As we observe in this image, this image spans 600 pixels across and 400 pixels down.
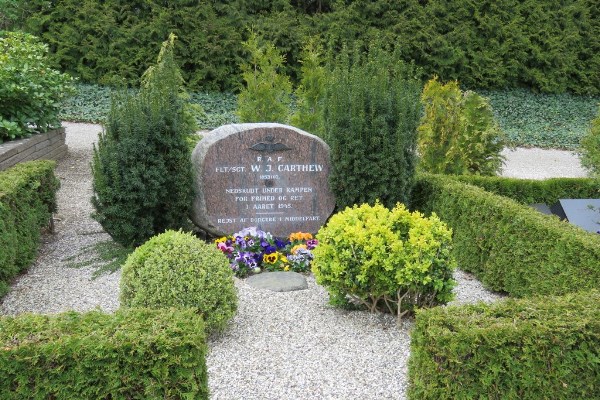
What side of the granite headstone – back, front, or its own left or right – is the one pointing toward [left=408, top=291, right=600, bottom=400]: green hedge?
front

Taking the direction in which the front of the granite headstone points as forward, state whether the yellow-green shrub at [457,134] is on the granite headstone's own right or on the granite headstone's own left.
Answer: on the granite headstone's own left

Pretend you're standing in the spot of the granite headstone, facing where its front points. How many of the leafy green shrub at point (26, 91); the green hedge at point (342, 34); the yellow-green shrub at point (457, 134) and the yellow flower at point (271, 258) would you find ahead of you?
1

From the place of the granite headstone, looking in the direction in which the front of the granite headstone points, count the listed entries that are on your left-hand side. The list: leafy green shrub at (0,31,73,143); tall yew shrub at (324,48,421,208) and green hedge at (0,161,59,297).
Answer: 1

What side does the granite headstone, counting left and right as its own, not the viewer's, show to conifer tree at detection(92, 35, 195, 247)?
right

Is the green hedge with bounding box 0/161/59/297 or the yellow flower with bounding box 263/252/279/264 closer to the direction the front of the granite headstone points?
the yellow flower

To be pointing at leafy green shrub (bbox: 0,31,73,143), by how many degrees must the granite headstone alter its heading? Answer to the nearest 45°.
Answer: approximately 135° to its right

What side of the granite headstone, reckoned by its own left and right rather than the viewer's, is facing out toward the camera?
front

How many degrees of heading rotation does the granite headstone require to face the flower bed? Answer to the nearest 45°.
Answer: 0° — it already faces it

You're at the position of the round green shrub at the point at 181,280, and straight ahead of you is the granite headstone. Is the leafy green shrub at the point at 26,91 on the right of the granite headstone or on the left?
left

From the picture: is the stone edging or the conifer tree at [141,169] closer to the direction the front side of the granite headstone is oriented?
the conifer tree

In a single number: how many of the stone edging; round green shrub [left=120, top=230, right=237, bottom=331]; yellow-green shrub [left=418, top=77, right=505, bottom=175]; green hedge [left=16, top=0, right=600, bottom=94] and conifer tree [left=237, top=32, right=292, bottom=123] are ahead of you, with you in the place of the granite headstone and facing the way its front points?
1

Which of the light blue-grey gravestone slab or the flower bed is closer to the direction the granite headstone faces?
the flower bed

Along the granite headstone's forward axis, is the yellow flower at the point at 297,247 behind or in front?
in front

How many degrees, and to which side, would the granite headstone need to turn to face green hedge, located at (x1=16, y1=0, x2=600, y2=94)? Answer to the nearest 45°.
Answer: approximately 180°

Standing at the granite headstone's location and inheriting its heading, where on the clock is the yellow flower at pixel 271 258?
The yellow flower is roughly at 12 o'clock from the granite headstone.

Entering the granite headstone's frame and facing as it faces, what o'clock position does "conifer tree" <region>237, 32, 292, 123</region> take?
The conifer tree is roughly at 6 o'clock from the granite headstone.

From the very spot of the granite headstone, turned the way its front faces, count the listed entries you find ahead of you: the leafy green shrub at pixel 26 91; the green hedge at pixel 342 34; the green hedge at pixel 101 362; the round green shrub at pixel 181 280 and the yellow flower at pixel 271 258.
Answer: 3

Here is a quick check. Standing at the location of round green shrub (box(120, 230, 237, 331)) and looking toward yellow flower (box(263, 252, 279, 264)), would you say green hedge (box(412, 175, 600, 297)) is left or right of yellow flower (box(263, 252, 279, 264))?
right
